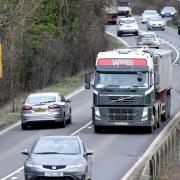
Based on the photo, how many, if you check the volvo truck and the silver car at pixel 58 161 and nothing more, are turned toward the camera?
2

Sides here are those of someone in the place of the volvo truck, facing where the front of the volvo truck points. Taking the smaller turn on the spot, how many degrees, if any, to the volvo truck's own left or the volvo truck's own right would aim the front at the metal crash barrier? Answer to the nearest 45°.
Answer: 0° — it already faces it

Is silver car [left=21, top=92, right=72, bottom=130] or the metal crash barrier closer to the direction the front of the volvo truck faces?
the metal crash barrier

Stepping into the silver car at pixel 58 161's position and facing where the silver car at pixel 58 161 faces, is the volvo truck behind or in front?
behind

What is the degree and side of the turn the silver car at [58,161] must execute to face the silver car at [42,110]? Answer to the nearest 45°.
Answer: approximately 180°
